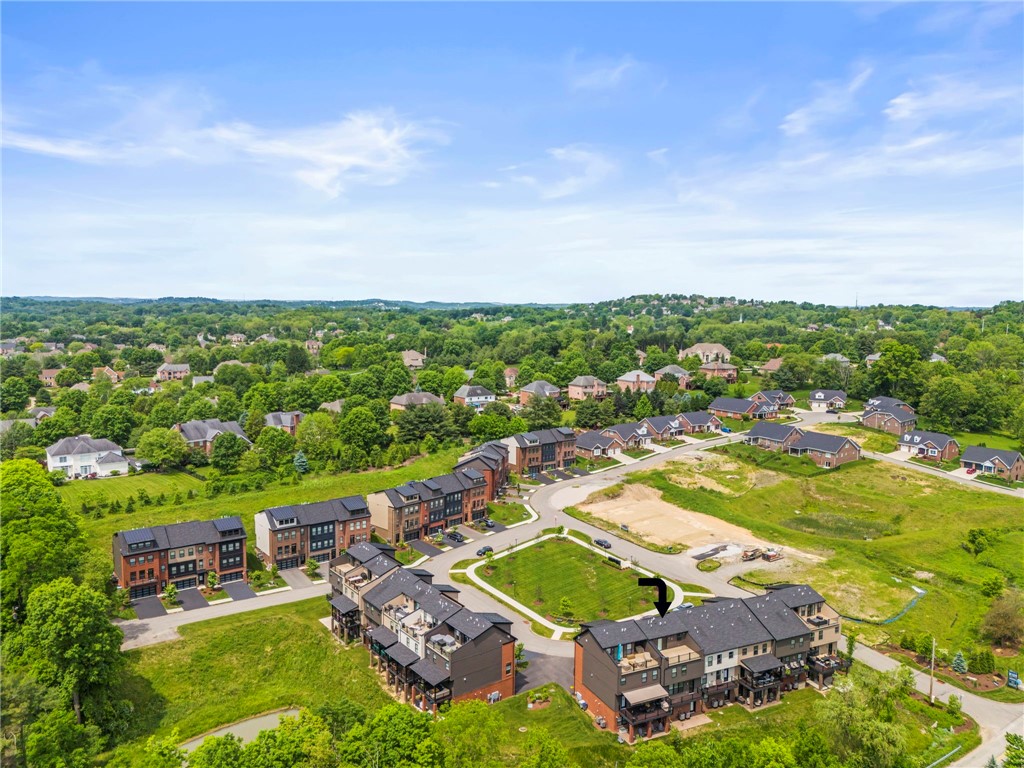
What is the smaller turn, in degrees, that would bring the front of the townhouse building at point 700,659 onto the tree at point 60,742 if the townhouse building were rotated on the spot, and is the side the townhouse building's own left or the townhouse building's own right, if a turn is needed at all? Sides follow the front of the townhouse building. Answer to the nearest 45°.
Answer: approximately 90° to the townhouse building's own left

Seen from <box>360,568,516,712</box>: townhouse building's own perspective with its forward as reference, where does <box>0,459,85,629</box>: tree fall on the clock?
The tree is roughly at 8 o'clock from the townhouse building.

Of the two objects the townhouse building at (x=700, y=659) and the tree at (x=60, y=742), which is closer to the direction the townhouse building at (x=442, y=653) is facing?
the townhouse building

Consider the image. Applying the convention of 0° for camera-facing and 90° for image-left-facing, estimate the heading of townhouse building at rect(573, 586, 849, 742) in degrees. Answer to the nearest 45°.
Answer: approximately 135°

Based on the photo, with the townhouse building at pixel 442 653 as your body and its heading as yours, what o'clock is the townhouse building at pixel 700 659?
the townhouse building at pixel 700 659 is roughly at 2 o'clock from the townhouse building at pixel 442 653.

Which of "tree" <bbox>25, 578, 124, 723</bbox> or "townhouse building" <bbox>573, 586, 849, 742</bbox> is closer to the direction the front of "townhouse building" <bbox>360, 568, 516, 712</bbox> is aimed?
the townhouse building

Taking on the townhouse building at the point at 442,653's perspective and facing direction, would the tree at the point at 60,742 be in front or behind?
behind

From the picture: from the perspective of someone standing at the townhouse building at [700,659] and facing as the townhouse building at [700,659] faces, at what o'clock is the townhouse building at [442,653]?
the townhouse building at [442,653] is roughly at 10 o'clock from the townhouse building at [700,659].

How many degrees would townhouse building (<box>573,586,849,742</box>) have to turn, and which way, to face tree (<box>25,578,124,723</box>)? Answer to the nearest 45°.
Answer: approximately 90° to its left

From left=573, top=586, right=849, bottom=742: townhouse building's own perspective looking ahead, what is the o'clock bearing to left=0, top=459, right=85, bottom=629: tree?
The tree is roughly at 10 o'clock from the townhouse building.

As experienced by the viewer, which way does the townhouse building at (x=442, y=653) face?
facing away from the viewer and to the right of the viewer
